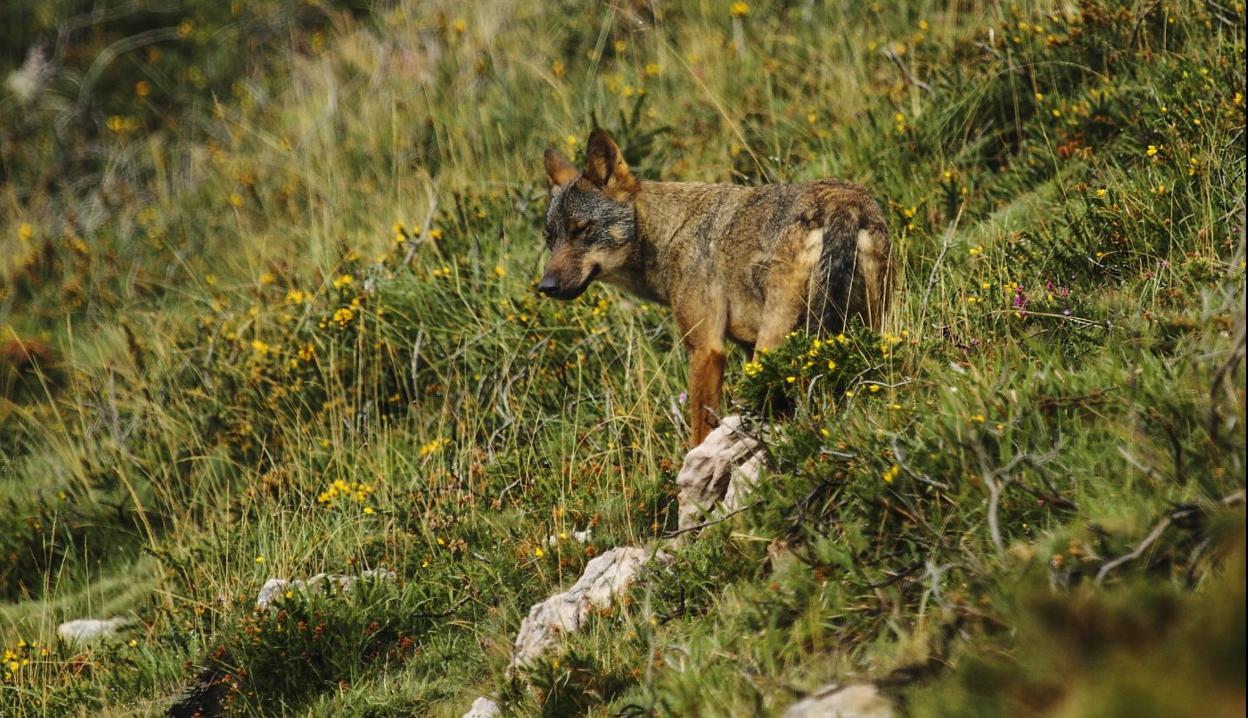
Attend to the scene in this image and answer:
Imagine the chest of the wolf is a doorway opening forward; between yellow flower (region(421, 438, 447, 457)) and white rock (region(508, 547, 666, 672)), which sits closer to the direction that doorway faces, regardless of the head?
the yellow flower

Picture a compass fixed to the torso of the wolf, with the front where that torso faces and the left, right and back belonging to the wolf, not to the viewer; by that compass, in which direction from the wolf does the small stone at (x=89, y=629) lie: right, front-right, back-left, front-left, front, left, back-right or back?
front-left

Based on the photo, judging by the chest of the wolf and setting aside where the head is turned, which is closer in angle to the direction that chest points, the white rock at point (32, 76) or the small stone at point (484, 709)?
the white rock

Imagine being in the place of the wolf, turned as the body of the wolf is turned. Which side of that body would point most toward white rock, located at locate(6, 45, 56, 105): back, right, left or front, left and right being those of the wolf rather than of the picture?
front

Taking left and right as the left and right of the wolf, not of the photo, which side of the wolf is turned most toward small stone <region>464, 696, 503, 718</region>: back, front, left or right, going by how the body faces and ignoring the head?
left

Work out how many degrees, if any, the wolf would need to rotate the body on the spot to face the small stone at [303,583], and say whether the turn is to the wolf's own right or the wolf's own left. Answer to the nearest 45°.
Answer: approximately 45° to the wolf's own left

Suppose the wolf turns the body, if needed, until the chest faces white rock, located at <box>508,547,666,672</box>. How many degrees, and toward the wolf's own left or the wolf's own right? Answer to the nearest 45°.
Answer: approximately 90° to the wolf's own left

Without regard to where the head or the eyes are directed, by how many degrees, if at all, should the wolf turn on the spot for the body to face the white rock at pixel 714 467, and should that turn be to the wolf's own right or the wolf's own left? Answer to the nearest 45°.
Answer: approximately 135° to the wolf's own left

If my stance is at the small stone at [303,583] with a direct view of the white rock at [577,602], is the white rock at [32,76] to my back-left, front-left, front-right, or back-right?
back-left

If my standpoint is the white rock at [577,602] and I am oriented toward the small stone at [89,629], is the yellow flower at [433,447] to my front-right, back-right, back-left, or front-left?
front-right

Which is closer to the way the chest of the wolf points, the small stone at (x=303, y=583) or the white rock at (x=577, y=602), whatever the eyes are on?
the small stone

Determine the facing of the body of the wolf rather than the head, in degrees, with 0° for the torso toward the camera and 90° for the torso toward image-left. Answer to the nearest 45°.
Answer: approximately 135°

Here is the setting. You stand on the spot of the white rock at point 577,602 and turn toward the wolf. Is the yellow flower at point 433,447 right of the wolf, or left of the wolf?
left
